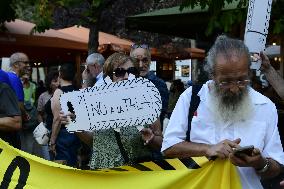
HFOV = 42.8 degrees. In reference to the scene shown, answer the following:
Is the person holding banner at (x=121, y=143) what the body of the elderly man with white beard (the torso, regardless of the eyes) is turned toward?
no

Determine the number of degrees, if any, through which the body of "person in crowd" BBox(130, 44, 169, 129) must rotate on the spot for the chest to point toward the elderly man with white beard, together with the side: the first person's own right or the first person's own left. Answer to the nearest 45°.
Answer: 0° — they already face them

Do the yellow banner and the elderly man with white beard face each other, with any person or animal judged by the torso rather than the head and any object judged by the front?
no

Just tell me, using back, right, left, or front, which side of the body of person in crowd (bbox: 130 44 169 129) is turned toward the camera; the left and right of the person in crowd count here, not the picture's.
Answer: front

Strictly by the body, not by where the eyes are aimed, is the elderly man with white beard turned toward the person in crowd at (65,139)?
no

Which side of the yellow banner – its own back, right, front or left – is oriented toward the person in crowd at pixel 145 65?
back

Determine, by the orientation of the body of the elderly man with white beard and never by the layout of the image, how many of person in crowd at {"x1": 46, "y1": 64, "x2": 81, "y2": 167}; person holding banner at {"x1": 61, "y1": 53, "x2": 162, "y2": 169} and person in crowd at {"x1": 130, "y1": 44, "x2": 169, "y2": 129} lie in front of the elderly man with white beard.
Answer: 0

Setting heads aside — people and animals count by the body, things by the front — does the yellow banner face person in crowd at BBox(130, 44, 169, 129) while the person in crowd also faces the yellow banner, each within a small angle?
no

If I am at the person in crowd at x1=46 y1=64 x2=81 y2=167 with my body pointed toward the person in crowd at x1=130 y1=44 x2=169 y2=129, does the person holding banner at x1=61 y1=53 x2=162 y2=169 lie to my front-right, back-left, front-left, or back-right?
front-right

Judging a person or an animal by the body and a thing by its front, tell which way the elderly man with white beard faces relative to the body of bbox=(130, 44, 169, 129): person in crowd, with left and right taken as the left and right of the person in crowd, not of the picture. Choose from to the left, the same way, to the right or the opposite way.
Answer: the same way

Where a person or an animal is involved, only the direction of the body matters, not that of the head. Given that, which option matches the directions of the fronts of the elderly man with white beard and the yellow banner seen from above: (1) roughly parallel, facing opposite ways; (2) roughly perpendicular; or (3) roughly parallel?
roughly parallel

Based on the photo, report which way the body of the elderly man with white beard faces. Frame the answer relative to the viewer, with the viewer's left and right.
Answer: facing the viewer

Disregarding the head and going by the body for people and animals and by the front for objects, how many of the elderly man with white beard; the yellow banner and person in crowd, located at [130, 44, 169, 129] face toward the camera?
3

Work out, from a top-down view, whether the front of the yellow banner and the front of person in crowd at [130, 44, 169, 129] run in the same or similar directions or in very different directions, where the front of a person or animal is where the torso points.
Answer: same or similar directions

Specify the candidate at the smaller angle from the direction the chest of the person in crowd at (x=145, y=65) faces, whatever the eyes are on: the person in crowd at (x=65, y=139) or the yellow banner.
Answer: the yellow banner

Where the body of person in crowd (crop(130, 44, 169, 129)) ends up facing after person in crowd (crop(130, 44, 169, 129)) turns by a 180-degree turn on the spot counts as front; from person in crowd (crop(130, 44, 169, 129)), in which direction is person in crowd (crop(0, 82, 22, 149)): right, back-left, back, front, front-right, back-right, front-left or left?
back-left
